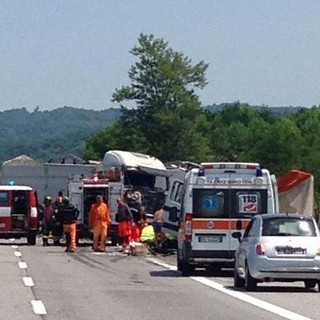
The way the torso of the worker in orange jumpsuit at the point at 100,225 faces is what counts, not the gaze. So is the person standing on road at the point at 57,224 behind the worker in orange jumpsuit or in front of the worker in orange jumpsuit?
in front

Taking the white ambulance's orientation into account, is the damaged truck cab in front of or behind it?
in front

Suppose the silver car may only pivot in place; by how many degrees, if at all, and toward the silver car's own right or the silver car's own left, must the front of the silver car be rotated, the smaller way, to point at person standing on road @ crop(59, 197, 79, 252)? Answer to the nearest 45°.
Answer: approximately 45° to the silver car's own left

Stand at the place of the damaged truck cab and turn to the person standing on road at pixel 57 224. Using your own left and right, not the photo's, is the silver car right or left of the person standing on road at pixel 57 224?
left

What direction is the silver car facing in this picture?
away from the camera

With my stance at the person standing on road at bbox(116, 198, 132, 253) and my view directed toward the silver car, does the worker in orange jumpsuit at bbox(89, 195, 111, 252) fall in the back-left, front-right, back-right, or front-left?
back-right

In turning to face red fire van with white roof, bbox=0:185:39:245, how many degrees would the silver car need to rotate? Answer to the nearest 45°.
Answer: approximately 45° to its left

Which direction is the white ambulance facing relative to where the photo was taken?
away from the camera
